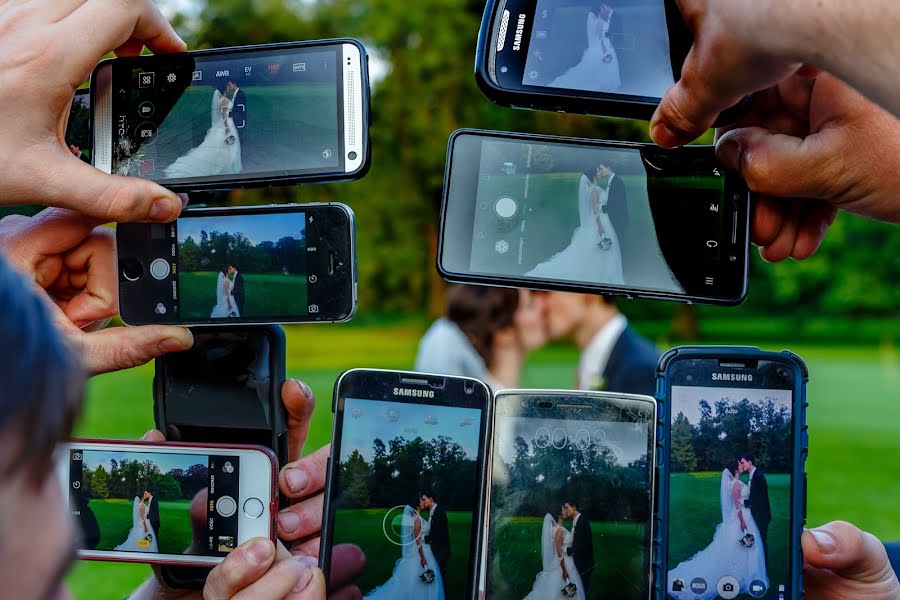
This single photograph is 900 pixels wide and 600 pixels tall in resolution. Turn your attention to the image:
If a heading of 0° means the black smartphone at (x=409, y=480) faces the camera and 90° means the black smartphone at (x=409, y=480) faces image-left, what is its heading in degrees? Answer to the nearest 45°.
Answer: approximately 0°

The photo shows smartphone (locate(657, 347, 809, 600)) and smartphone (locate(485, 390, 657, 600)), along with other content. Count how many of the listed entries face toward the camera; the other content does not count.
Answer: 2

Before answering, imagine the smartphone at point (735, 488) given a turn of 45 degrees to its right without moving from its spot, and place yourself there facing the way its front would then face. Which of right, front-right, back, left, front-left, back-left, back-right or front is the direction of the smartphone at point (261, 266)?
front-right

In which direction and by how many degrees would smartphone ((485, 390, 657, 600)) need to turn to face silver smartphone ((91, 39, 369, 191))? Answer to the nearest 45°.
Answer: approximately 90° to its right

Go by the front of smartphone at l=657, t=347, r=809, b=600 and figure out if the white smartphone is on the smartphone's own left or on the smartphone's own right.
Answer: on the smartphone's own right

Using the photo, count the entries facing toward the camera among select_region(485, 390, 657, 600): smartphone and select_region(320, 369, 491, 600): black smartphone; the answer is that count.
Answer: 2

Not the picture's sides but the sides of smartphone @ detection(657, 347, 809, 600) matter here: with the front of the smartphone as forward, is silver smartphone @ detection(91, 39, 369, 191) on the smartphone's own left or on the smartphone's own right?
on the smartphone's own right
